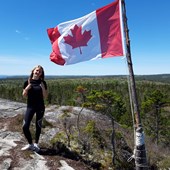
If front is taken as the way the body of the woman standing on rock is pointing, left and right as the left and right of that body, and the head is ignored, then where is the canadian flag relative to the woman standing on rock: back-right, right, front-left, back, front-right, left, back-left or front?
front-left

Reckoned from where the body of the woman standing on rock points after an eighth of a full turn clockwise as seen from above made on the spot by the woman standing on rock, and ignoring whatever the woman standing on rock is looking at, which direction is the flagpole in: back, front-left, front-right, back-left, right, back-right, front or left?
left

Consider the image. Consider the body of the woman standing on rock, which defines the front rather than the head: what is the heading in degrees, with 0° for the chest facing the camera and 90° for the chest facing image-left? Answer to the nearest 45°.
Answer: approximately 0°
